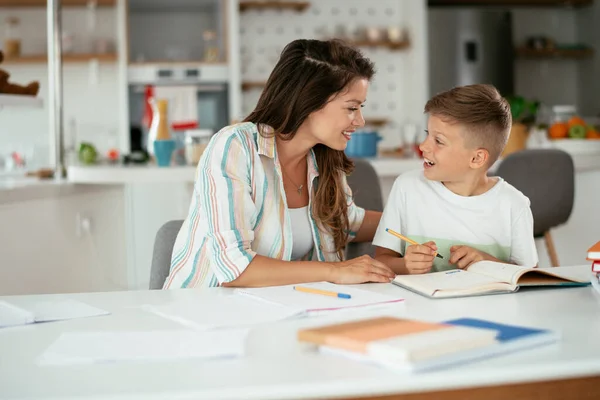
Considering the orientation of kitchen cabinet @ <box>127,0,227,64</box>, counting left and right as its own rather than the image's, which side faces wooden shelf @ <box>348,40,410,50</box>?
left

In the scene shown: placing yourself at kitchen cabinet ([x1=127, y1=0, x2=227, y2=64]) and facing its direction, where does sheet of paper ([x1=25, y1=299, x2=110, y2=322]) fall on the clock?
The sheet of paper is roughly at 12 o'clock from the kitchen cabinet.

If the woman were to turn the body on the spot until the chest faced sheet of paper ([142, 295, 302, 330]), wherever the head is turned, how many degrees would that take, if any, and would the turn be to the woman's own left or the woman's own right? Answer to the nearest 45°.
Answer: approximately 45° to the woman's own right

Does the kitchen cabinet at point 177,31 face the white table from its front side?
yes

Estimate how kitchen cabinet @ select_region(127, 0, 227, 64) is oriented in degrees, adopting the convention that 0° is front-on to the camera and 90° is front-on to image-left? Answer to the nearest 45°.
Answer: approximately 0°

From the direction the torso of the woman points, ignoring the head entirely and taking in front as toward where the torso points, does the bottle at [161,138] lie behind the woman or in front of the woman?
behind

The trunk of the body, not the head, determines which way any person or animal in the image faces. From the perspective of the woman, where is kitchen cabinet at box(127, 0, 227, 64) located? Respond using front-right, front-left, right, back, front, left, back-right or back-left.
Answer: back-left

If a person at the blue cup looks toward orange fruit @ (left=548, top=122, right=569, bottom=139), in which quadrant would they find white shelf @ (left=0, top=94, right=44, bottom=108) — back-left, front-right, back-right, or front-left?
back-left

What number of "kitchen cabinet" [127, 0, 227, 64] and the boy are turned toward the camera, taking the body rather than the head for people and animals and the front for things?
2

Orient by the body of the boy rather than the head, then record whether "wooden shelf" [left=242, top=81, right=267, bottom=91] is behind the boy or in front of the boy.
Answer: behind

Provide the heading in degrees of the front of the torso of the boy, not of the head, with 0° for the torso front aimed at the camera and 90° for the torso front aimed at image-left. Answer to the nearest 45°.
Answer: approximately 0°
